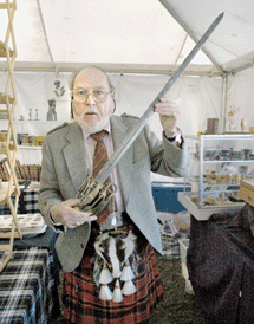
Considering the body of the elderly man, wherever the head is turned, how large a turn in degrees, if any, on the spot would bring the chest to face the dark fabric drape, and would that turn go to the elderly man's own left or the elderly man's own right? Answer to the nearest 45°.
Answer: approximately 135° to the elderly man's own left

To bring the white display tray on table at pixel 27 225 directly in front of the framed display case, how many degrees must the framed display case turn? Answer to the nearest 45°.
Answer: approximately 45° to its right

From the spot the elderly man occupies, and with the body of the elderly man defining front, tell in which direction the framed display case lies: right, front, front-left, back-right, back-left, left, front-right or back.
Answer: back-left

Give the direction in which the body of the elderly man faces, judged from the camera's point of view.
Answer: toward the camera

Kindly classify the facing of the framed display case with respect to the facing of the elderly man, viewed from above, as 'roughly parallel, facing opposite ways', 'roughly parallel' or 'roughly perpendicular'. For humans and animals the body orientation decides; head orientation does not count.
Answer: roughly parallel

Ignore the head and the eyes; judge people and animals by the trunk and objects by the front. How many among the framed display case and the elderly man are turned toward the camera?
2
